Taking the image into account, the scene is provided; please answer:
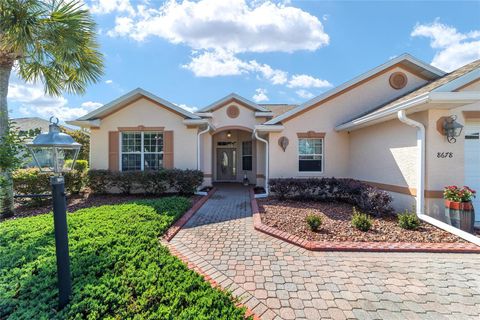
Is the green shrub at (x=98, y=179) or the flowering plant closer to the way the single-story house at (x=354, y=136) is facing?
the flowering plant

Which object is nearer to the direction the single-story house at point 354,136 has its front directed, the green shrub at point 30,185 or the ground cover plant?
the ground cover plant

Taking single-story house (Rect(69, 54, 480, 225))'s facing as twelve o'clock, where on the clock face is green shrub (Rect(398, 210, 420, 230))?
The green shrub is roughly at 12 o'clock from the single-story house.

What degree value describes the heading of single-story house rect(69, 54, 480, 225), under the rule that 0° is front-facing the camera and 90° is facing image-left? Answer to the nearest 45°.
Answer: approximately 0°

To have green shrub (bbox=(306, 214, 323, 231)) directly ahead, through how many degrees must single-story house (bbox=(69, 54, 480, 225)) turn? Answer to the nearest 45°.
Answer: approximately 45° to its right

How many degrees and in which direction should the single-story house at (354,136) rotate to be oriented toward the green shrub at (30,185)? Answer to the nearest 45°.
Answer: approximately 90° to its right

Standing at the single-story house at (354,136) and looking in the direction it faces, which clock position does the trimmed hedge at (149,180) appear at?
The trimmed hedge is roughly at 3 o'clock from the single-story house.
